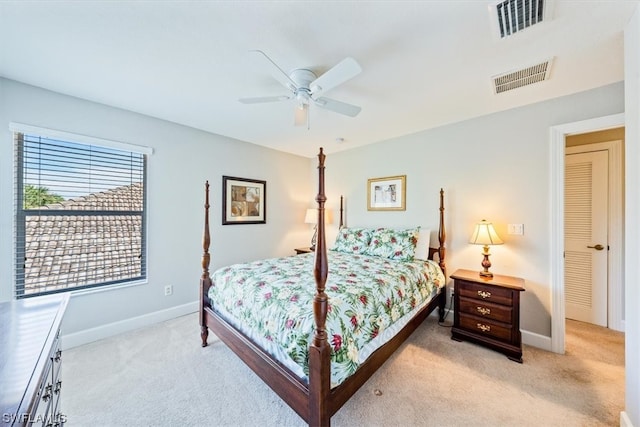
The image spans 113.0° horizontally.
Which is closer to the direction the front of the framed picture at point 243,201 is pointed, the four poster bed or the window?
the four poster bed

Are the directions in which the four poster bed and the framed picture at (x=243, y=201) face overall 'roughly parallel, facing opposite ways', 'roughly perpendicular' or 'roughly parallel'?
roughly perpendicular

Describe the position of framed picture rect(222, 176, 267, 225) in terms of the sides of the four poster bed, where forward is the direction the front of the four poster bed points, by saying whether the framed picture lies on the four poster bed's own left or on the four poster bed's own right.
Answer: on the four poster bed's own right

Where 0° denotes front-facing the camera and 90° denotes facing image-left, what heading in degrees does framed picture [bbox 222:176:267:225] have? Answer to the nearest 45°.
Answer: approximately 315°

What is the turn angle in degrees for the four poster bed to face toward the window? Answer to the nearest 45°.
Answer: approximately 45° to its right
